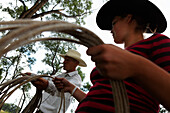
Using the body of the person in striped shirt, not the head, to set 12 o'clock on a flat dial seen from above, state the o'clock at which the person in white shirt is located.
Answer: The person in white shirt is roughly at 2 o'clock from the person in striped shirt.

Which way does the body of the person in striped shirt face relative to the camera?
to the viewer's left
